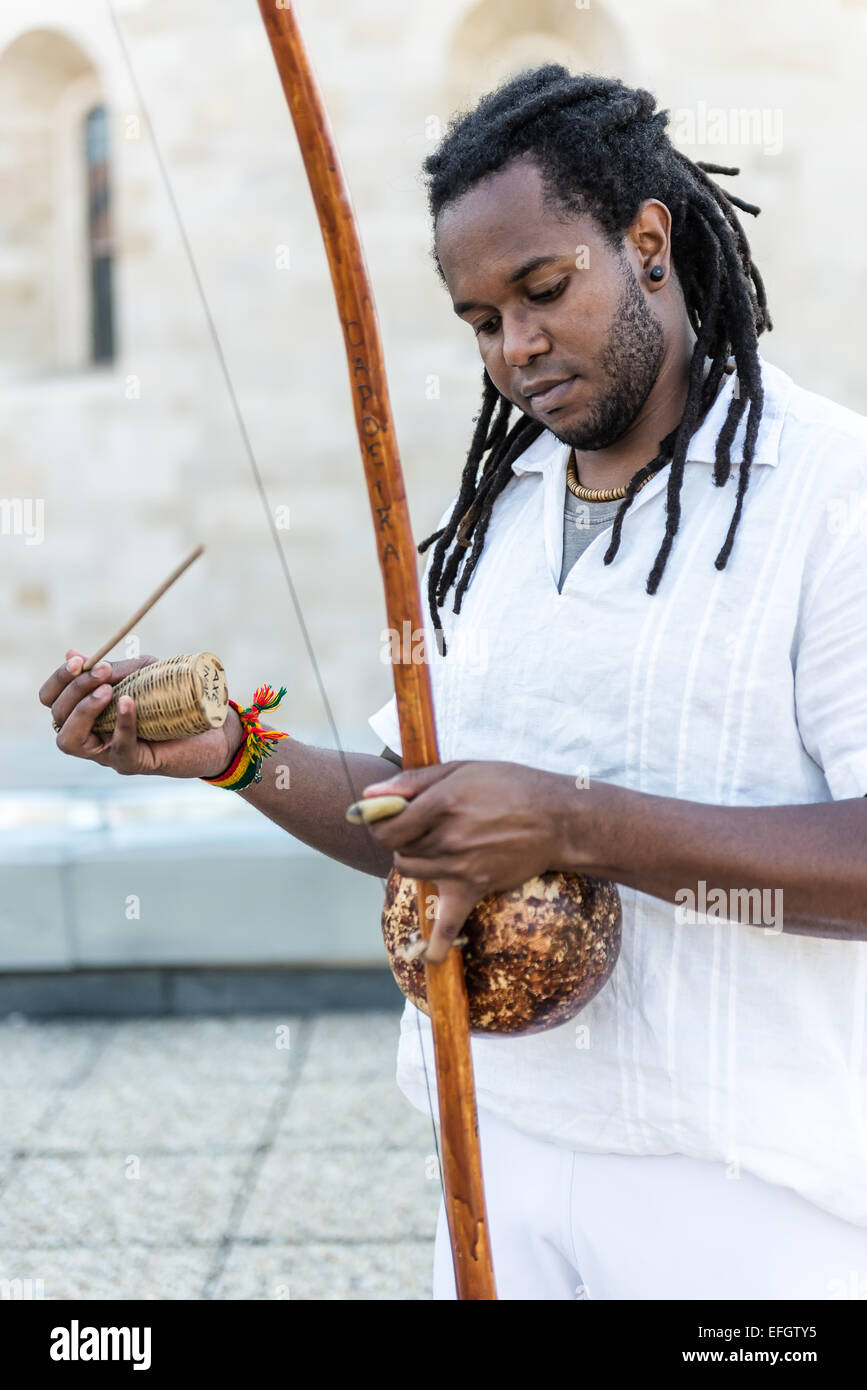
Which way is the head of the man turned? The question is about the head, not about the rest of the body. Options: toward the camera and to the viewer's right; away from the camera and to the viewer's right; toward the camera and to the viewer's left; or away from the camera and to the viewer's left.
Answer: toward the camera and to the viewer's left

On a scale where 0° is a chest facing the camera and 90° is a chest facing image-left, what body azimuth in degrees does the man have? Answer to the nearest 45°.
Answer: approximately 45°
